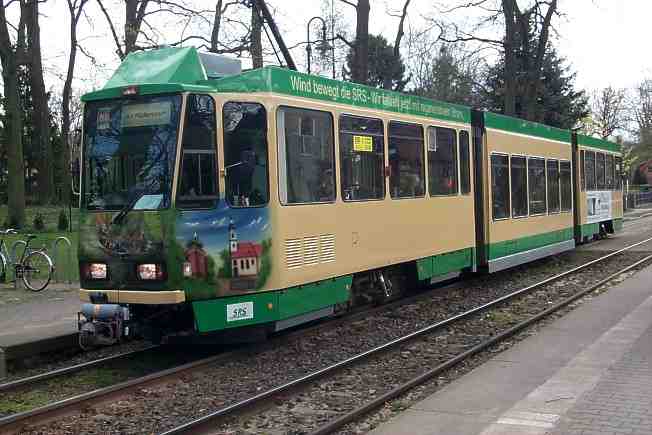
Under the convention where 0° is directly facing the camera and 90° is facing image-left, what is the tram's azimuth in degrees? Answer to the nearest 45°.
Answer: approximately 45°

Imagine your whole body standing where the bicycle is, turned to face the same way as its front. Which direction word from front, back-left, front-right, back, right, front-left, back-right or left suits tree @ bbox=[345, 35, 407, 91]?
right

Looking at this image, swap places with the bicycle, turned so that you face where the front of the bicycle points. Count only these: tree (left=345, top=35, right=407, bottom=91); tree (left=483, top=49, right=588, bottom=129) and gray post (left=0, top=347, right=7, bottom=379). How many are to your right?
2

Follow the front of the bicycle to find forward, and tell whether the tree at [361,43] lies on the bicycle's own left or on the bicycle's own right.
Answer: on the bicycle's own right

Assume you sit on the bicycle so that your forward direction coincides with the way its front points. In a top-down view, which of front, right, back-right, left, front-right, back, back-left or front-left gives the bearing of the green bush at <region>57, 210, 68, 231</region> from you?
front-right

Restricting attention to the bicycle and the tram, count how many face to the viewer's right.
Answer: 0

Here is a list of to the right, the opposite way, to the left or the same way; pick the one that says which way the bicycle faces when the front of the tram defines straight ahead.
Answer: to the right

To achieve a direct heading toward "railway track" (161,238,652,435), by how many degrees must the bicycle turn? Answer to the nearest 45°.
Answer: approximately 135° to its left

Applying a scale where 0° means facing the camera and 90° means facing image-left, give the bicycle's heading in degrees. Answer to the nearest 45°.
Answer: approximately 135°

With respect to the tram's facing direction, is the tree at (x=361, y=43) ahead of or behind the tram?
behind

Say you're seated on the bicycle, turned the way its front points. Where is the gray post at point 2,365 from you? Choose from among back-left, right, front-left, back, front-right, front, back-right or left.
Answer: back-left
